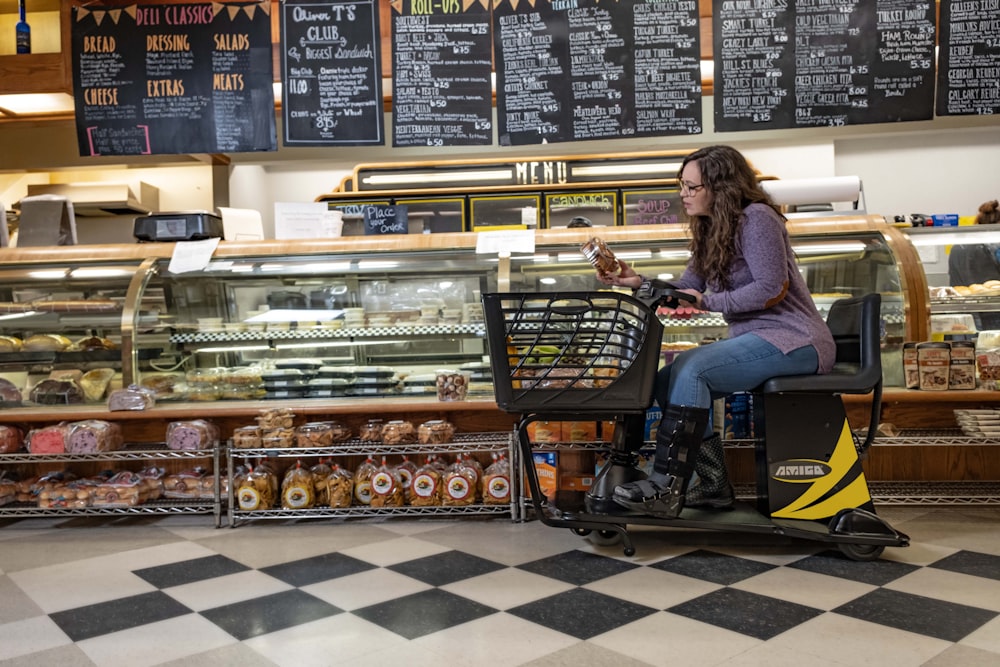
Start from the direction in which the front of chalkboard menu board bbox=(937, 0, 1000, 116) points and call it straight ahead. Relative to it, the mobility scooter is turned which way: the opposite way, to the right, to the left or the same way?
to the right

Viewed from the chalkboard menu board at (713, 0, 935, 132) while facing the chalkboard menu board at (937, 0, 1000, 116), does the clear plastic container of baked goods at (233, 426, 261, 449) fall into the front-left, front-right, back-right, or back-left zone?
back-right

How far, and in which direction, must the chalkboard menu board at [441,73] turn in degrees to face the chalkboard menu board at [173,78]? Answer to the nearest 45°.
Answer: approximately 90° to its right

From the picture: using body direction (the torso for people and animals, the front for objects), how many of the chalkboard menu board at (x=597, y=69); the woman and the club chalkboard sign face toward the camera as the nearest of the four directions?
2

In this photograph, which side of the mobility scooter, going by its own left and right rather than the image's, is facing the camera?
left

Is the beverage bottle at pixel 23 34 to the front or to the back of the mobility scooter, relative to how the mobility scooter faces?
to the front

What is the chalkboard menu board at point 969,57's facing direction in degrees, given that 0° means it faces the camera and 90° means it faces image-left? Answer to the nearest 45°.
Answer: approximately 0°

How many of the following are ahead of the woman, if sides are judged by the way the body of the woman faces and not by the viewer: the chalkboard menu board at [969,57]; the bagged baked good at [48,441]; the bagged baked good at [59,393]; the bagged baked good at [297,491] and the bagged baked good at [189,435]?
4

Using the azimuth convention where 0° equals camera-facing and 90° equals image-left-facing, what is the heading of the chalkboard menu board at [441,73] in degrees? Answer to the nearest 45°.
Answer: approximately 0°

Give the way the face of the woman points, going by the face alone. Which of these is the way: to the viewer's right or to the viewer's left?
to the viewer's left
